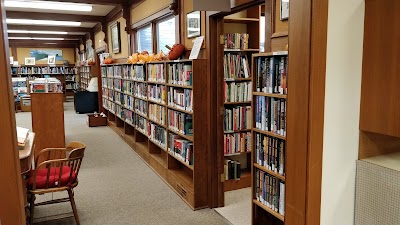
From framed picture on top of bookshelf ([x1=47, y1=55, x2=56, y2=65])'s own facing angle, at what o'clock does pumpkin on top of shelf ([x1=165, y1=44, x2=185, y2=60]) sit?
The pumpkin on top of shelf is roughly at 12 o'clock from the framed picture on top of bookshelf.

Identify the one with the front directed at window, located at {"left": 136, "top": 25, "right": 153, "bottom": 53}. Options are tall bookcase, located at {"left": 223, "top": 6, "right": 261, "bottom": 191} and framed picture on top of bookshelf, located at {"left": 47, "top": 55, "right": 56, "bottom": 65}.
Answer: the framed picture on top of bookshelf

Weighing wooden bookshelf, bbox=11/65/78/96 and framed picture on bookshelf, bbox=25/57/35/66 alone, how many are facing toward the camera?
2

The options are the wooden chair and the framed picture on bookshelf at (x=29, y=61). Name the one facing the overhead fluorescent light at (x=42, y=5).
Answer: the framed picture on bookshelf

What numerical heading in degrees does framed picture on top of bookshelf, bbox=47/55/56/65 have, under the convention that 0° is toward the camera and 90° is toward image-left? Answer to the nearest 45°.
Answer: approximately 0°

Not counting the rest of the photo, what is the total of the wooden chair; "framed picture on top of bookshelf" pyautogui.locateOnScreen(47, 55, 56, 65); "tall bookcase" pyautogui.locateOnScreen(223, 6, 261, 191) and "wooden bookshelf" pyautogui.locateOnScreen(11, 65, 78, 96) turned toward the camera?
3
